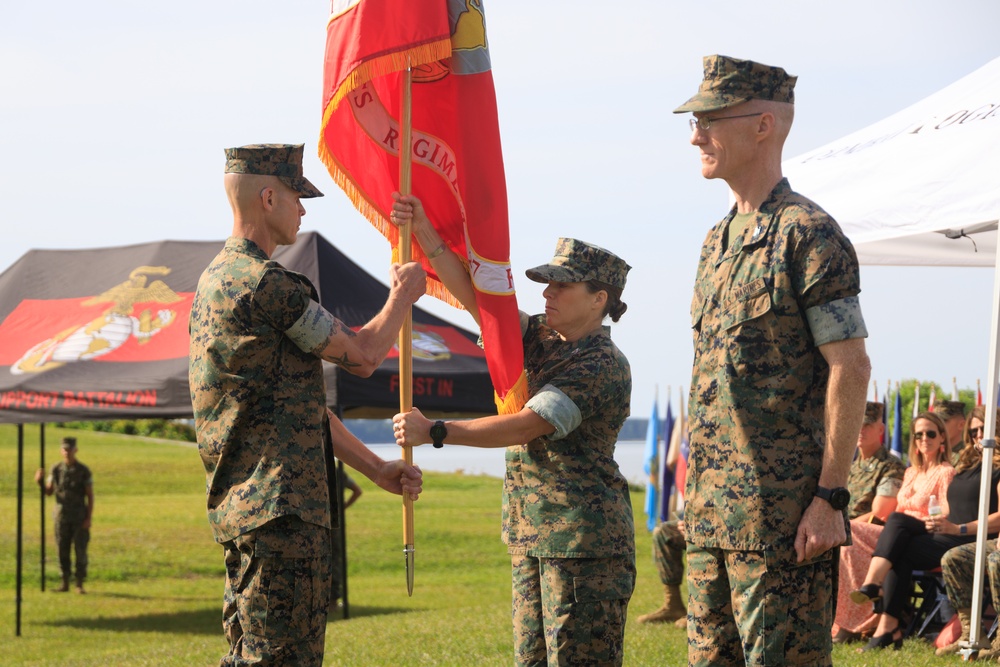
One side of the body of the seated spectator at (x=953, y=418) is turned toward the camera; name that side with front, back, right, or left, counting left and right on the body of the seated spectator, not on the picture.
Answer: left

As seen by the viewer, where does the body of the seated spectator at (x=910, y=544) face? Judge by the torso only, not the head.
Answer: to the viewer's left

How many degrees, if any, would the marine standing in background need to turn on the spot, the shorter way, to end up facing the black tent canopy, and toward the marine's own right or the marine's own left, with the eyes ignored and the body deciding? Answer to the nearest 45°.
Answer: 0° — they already face it

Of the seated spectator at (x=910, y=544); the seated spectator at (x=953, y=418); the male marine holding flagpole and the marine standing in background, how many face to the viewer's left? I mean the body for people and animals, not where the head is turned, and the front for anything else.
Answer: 2

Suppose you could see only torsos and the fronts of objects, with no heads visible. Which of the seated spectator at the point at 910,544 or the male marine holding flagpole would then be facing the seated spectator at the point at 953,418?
the male marine holding flagpole

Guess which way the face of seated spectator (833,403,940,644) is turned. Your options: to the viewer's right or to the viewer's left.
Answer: to the viewer's left

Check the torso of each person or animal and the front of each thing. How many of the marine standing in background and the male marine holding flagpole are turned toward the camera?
1

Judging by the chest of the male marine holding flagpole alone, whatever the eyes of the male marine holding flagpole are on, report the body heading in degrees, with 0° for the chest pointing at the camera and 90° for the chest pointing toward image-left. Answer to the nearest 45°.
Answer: approximately 225°

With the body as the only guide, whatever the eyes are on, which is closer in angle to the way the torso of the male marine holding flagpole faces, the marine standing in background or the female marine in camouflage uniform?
the female marine in camouflage uniform

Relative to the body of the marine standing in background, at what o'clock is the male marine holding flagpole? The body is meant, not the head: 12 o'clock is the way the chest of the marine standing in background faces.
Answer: The male marine holding flagpole is roughly at 12 o'clock from the marine standing in background.
